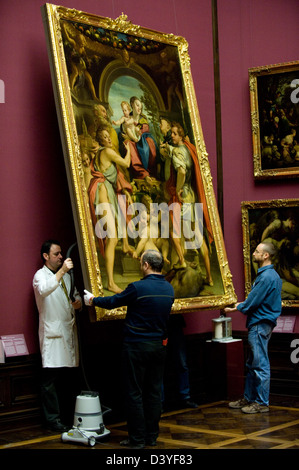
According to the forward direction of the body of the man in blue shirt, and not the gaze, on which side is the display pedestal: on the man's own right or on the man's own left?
on the man's own right

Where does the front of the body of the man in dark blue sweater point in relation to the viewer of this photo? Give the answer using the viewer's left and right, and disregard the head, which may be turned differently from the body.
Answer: facing away from the viewer and to the left of the viewer

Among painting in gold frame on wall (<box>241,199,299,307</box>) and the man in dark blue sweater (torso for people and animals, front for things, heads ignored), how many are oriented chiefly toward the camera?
1

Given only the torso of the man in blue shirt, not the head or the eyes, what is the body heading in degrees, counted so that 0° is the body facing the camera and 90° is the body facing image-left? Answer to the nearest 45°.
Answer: approximately 90°

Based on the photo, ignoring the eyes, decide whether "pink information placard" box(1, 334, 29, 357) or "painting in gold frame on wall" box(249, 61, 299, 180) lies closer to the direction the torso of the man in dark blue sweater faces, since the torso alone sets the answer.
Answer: the pink information placard

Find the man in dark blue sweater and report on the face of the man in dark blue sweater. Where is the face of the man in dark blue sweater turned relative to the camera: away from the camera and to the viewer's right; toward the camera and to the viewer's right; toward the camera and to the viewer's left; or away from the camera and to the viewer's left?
away from the camera and to the viewer's left

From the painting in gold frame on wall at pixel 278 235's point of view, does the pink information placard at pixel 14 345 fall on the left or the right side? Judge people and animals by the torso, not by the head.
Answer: on its right

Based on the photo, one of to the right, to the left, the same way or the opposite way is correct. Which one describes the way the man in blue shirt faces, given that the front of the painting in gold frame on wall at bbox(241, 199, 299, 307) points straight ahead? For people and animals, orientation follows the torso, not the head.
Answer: to the right

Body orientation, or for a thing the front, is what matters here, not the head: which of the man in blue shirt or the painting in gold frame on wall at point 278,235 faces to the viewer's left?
the man in blue shirt

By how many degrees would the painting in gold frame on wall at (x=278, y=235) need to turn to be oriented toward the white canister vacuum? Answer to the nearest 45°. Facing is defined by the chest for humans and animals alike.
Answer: approximately 45° to its right
